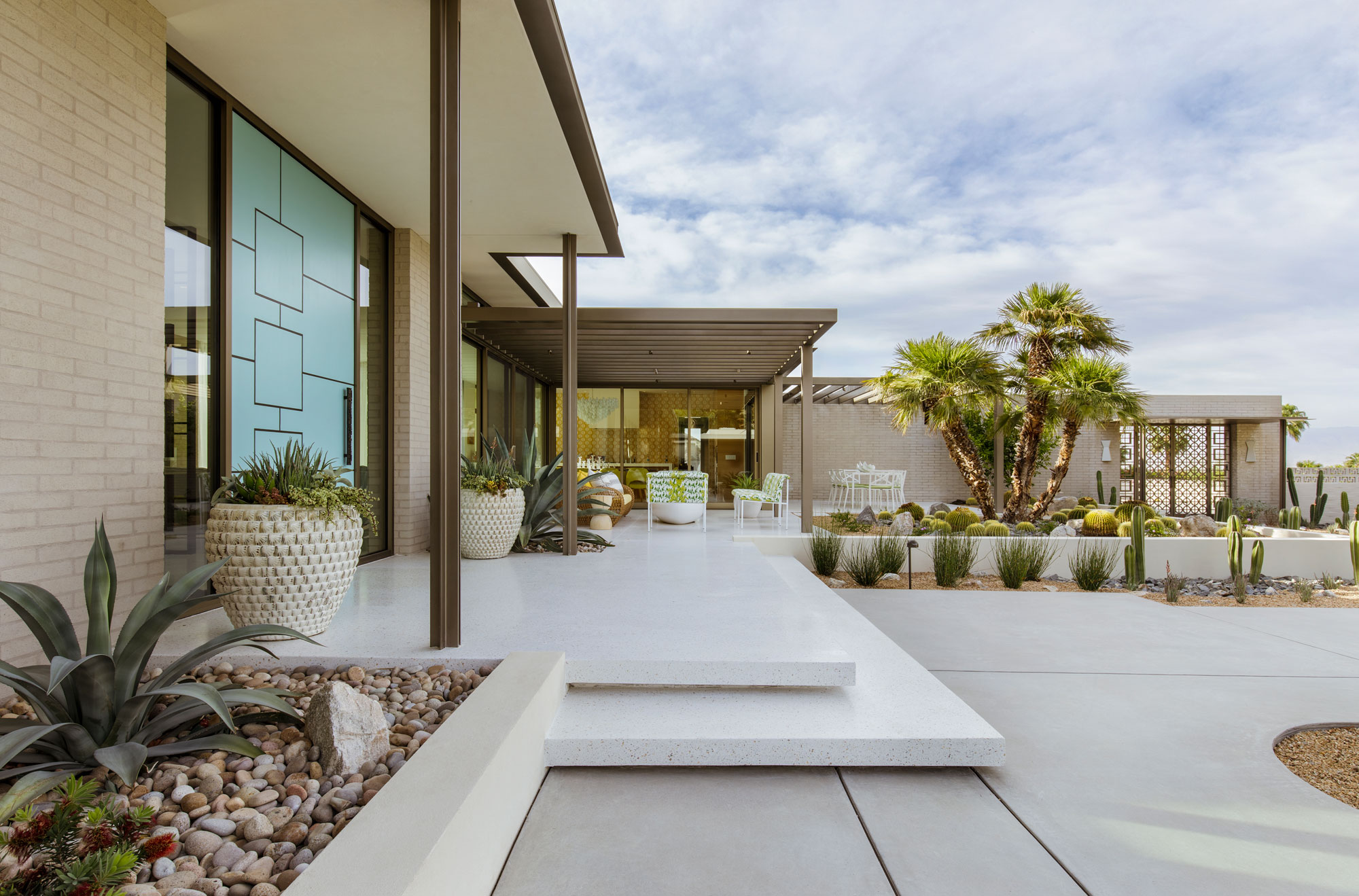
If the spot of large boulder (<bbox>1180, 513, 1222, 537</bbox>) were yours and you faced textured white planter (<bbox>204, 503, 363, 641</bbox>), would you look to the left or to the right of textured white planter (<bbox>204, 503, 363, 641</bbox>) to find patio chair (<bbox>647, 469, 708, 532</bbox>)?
right

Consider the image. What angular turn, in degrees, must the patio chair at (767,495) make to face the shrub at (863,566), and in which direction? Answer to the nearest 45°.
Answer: approximately 90° to its left

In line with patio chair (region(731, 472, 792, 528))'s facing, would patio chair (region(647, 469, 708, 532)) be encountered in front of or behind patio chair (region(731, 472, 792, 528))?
in front

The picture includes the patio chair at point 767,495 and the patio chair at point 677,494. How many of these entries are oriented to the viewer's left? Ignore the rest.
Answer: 1

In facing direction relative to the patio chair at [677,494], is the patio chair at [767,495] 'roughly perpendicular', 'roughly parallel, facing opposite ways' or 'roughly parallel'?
roughly perpendicular

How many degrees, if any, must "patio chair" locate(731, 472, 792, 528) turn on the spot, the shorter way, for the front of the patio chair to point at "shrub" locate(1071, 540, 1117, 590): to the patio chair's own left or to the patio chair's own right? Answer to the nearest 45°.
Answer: approximately 135° to the patio chair's own left

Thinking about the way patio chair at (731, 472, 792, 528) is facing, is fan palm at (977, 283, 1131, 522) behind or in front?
behind

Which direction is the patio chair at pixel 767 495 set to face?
to the viewer's left

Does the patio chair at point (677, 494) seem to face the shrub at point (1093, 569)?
no

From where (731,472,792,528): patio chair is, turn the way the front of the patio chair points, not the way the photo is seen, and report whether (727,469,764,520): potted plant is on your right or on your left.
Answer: on your right
